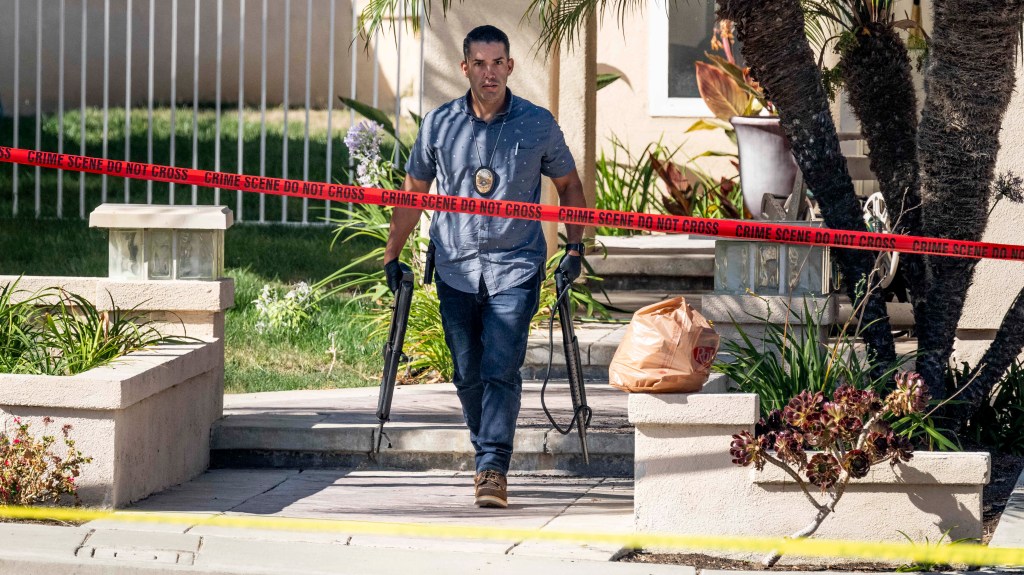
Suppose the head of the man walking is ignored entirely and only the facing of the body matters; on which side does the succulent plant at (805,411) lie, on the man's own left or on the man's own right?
on the man's own left

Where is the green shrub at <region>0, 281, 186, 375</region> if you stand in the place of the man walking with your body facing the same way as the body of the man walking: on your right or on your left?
on your right

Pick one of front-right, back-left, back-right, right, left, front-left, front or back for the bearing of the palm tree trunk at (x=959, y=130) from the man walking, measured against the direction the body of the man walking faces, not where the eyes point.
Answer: left

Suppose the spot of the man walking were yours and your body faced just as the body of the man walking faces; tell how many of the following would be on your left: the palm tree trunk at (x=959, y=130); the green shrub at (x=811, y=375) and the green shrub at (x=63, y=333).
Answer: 2

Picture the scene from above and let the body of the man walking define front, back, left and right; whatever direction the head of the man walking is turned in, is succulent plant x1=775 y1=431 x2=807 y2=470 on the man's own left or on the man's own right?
on the man's own left

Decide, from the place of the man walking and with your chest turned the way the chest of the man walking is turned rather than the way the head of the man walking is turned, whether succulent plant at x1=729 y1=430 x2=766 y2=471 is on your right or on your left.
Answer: on your left

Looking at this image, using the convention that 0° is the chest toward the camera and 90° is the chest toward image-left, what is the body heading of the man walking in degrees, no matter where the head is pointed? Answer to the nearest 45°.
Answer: approximately 0°

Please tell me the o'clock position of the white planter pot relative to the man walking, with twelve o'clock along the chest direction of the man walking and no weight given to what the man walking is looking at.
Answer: The white planter pot is roughly at 7 o'clock from the man walking.

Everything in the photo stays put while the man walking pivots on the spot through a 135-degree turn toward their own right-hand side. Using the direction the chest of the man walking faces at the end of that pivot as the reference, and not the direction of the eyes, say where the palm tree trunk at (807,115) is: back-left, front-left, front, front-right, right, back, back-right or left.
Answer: back-right

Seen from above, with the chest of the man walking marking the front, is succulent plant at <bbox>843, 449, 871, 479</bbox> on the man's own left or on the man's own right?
on the man's own left

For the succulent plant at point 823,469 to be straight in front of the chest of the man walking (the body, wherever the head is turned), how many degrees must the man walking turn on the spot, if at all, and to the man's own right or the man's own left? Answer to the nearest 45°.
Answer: approximately 45° to the man's own left
